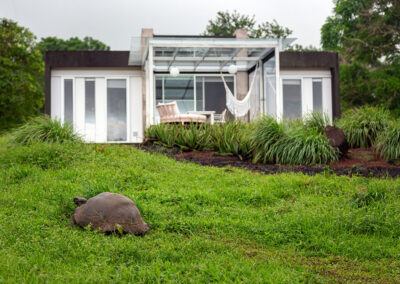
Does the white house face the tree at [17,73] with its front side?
no

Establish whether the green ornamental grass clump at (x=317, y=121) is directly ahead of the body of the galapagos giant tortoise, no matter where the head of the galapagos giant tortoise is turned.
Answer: no

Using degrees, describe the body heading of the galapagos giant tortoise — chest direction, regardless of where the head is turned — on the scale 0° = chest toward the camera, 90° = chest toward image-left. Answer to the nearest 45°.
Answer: approximately 90°

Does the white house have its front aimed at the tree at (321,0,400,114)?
no

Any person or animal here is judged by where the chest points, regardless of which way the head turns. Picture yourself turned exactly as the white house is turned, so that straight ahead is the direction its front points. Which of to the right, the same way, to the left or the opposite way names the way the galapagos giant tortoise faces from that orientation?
to the right

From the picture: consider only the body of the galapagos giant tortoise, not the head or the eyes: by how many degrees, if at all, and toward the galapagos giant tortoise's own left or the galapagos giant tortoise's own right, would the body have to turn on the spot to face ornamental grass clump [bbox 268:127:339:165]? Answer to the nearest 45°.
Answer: approximately 135° to the galapagos giant tortoise's own right

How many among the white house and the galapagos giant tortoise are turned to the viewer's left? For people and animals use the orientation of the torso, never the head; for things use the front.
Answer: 1

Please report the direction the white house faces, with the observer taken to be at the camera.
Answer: facing the viewer

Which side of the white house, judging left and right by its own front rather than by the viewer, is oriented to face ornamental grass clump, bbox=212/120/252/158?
front

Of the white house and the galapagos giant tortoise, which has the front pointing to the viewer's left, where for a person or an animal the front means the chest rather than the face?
the galapagos giant tortoise

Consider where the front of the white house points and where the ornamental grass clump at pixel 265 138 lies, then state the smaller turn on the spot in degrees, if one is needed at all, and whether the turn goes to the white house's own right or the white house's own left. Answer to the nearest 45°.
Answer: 0° — it already faces it
